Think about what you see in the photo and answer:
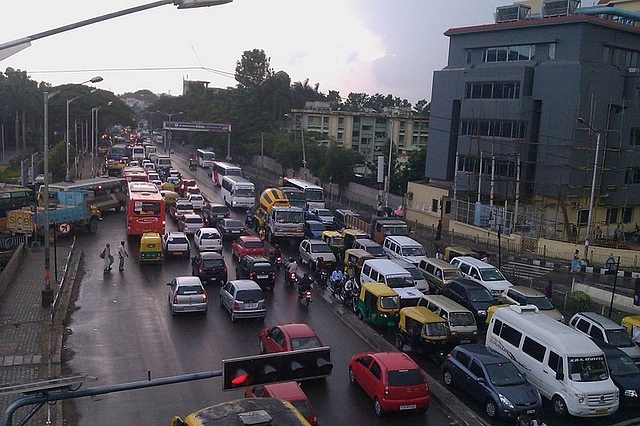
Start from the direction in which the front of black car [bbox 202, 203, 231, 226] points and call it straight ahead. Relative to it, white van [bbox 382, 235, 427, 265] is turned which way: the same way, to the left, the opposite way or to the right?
the opposite way

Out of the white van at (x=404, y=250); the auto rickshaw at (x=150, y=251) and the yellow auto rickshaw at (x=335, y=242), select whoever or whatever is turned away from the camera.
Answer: the auto rickshaw

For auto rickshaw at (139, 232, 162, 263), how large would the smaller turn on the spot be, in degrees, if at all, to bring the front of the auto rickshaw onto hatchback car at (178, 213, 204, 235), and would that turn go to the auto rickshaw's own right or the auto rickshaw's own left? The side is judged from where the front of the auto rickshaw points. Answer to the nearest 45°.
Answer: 0° — it already faces it

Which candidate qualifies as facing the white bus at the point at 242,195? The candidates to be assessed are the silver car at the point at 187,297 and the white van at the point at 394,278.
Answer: the silver car

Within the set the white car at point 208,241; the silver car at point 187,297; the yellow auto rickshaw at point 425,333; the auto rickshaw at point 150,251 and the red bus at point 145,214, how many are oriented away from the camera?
4

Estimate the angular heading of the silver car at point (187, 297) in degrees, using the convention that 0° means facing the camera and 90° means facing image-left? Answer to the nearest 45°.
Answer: approximately 180°

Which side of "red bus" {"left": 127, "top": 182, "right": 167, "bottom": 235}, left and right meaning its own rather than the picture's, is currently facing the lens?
back

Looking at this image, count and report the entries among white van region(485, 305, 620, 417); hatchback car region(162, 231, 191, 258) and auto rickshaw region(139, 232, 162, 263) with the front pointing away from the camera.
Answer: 2

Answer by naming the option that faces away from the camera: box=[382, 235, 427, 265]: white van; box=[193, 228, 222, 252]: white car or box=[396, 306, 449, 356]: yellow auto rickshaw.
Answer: the white car

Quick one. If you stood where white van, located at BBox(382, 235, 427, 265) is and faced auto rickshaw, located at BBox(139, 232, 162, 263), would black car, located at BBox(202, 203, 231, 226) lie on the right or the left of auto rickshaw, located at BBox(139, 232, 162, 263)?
right

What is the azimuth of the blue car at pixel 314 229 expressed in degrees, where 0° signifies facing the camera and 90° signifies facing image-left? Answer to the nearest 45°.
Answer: approximately 315°

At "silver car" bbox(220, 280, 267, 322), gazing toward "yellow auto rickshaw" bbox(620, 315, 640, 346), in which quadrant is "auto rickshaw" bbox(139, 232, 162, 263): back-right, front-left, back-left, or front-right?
back-left

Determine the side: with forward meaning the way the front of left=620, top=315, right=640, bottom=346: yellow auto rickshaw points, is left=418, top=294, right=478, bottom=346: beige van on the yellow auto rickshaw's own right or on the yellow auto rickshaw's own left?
on the yellow auto rickshaw's own right

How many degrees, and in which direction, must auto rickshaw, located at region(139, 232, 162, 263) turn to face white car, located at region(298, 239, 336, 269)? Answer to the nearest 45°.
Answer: approximately 90° to its right

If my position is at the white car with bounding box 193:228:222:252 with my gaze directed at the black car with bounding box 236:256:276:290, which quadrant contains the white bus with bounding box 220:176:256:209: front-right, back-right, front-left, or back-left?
back-left

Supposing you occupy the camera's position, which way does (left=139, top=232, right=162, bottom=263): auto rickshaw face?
facing away from the viewer

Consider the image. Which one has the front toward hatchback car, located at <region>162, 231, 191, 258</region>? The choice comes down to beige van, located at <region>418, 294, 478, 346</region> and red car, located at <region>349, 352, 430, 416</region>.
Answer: the red car

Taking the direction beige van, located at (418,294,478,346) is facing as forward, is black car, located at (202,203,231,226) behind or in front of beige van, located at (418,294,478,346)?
behind

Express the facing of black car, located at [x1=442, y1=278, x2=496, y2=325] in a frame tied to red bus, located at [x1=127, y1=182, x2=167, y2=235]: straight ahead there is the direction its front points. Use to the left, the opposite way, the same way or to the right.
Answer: the opposite way
